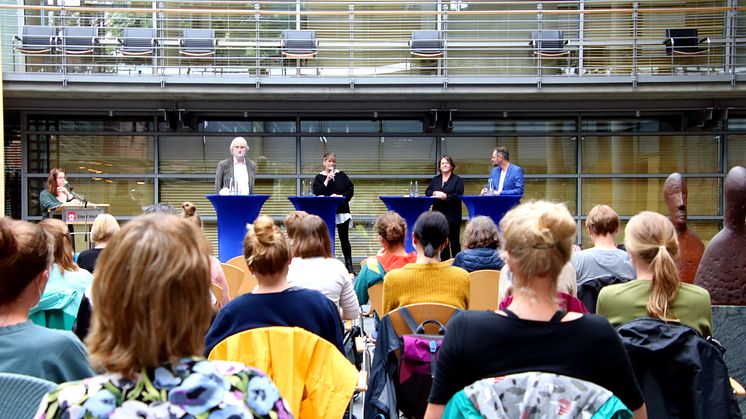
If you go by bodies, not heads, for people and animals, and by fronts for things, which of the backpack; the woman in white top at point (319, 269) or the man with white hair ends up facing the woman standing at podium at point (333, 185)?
the woman in white top

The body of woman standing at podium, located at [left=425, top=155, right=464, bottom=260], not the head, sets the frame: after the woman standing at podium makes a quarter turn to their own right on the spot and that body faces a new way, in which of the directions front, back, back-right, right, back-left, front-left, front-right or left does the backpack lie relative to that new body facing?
back-left

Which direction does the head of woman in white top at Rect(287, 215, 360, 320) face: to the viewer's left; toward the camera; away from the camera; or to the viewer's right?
away from the camera

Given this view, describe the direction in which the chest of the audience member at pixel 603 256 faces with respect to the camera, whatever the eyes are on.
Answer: away from the camera

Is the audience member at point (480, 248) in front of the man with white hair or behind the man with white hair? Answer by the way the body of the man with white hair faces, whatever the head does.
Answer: in front

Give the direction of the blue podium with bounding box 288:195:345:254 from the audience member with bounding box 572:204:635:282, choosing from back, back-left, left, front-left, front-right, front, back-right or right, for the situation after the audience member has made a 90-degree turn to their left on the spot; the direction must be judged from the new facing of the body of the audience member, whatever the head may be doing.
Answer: front-right

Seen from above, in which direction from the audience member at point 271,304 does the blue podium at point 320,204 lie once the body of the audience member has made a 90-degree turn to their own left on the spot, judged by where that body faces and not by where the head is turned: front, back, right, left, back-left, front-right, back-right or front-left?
right

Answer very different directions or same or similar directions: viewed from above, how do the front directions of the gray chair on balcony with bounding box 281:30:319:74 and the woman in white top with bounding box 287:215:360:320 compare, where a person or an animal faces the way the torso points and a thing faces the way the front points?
very different directions

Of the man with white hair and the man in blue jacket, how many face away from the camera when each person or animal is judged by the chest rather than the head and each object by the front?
0

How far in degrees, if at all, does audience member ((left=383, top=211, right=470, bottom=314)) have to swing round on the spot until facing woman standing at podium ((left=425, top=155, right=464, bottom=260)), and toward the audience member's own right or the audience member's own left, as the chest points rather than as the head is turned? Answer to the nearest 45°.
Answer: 0° — they already face them

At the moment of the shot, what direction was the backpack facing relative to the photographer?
facing the viewer

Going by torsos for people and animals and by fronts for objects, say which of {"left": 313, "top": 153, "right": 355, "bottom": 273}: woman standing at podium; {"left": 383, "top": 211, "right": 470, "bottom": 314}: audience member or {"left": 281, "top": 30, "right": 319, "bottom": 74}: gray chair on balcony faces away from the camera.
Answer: the audience member

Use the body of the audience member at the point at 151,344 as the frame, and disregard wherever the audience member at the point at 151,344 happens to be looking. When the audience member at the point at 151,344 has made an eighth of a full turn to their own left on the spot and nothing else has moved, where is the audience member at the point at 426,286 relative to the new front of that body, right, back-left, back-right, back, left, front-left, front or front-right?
right

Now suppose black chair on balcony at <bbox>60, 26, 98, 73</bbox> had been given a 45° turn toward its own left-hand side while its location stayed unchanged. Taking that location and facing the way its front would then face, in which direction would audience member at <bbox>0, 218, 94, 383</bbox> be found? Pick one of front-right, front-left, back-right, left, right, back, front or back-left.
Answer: front-right

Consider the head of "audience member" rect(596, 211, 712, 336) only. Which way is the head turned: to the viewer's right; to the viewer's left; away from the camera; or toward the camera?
away from the camera

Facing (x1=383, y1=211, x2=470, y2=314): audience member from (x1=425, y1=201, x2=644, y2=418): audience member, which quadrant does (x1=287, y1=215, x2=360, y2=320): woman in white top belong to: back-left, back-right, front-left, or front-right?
front-left

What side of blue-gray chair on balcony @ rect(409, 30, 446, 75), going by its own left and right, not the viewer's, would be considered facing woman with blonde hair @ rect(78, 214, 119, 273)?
front

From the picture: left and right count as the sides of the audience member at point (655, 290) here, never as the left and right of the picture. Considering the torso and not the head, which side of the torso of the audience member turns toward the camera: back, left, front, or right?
back

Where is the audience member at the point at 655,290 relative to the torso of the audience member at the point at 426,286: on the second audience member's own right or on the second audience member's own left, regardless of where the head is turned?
on the second audience member's own right
